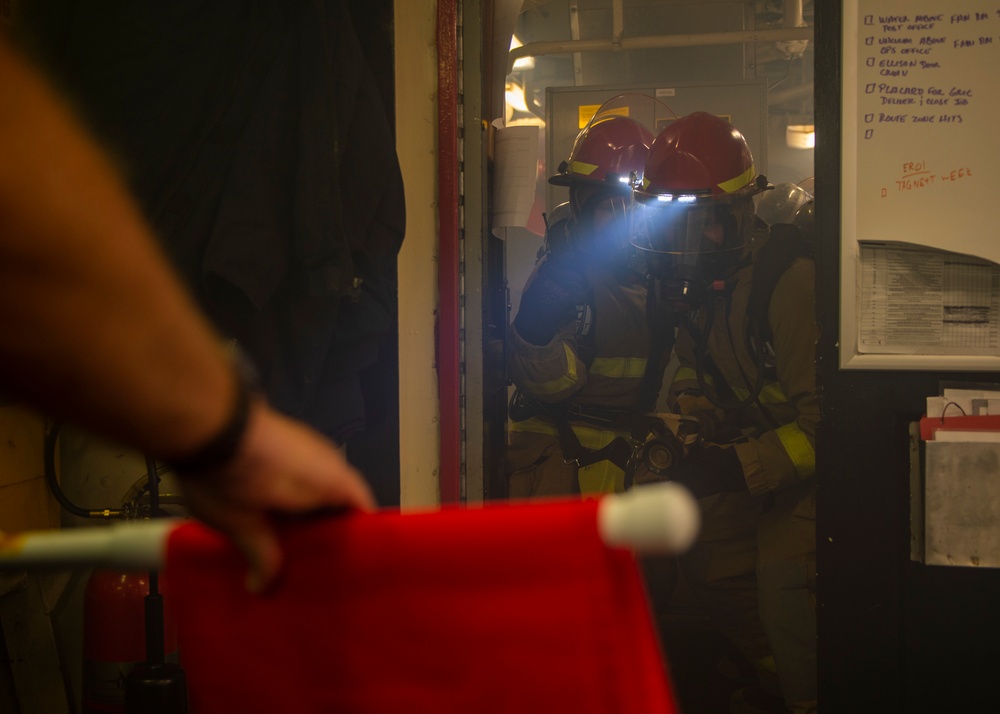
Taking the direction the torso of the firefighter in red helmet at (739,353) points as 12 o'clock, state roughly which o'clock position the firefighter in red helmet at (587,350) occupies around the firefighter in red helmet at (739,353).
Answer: the firefighter in red helmet at (587,350) is roughly at 2 o'clock from the firefighter in red helmet at (739,353).

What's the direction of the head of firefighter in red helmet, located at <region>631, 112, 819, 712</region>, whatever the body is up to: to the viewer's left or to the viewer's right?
to the viewer's left

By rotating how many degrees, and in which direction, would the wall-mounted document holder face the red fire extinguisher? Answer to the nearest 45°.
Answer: approximately 45° to its right

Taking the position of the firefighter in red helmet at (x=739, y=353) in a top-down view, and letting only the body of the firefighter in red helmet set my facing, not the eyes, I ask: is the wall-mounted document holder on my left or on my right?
on my left

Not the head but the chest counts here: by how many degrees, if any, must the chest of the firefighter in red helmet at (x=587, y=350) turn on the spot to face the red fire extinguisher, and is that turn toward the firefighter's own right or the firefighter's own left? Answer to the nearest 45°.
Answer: approximately 90° to the firefighter's own right

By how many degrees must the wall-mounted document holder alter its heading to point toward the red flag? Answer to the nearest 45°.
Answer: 0° — it already faces it

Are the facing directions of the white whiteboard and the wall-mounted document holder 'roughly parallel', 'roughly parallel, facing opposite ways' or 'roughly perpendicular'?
roughly parallel

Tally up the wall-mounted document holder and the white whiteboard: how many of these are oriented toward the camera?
2

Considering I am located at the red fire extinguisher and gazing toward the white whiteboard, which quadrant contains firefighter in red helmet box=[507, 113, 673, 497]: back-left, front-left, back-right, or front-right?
front-left

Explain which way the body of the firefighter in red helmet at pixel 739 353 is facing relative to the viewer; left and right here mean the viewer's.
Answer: facing the viewer and to the left of the viewer

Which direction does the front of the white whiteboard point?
toward the camera

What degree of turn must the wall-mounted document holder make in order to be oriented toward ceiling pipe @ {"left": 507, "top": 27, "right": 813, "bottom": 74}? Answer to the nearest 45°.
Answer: approximately 135° to its right

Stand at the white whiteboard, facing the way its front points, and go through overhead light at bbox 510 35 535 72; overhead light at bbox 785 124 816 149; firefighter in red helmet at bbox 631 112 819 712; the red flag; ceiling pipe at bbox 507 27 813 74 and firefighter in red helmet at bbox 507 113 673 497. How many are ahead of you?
1

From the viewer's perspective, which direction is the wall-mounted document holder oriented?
toward the camera

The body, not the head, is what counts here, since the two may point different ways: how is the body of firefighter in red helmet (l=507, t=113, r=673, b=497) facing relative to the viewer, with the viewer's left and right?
facing the viewer and to the right of the viewer
